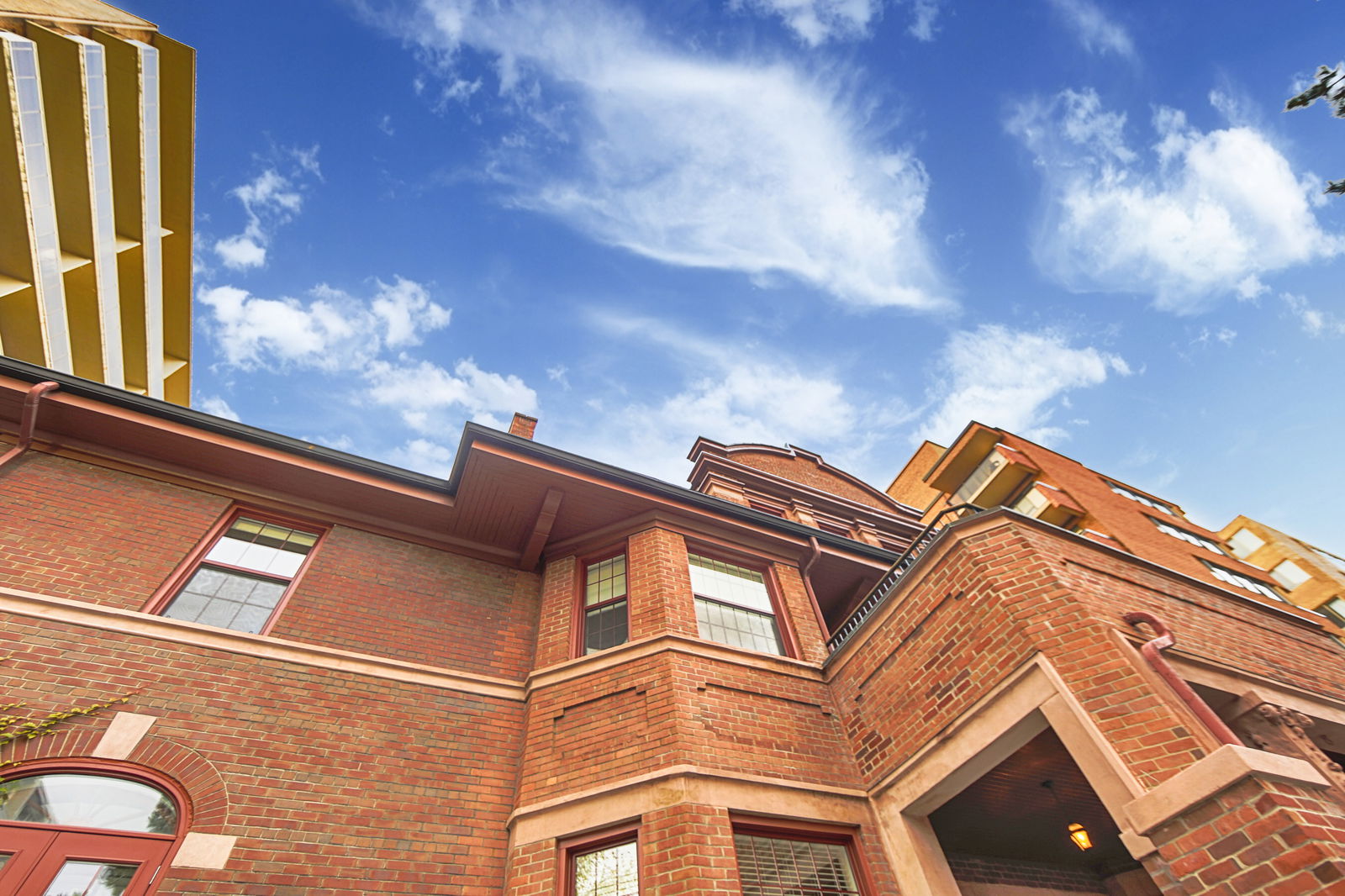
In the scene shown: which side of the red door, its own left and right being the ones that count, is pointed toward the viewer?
front
